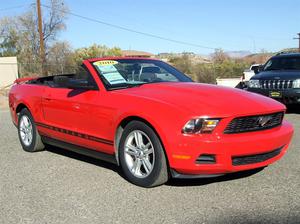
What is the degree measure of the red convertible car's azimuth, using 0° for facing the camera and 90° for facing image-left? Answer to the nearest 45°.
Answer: approximately 315°
